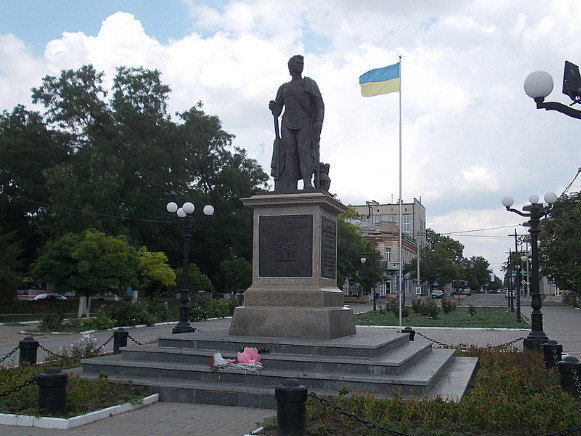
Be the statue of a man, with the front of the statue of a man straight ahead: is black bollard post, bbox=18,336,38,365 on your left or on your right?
on your right

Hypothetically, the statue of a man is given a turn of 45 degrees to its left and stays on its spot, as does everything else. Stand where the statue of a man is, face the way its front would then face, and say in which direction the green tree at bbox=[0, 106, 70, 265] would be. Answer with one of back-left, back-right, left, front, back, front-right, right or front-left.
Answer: back

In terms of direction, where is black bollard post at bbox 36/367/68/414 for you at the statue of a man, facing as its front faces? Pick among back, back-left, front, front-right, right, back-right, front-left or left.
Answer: front-right

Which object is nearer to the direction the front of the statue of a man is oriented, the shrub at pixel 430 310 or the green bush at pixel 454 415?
the green bush

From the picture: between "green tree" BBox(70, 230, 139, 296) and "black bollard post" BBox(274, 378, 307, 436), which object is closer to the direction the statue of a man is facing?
the black bollard post

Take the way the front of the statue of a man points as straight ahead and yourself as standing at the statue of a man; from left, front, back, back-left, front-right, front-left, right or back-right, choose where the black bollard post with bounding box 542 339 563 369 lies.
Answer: left

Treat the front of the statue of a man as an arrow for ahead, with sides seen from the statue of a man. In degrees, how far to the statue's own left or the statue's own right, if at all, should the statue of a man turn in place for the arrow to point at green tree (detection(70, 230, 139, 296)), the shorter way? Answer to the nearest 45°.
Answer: approximately 135° to the statue's own right

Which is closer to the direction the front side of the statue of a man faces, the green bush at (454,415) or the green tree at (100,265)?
the green bush

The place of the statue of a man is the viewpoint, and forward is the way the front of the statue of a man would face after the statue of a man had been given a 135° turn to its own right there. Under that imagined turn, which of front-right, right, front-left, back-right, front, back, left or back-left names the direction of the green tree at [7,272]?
front

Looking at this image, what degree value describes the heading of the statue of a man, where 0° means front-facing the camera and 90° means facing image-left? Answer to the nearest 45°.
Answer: approximately 0°
